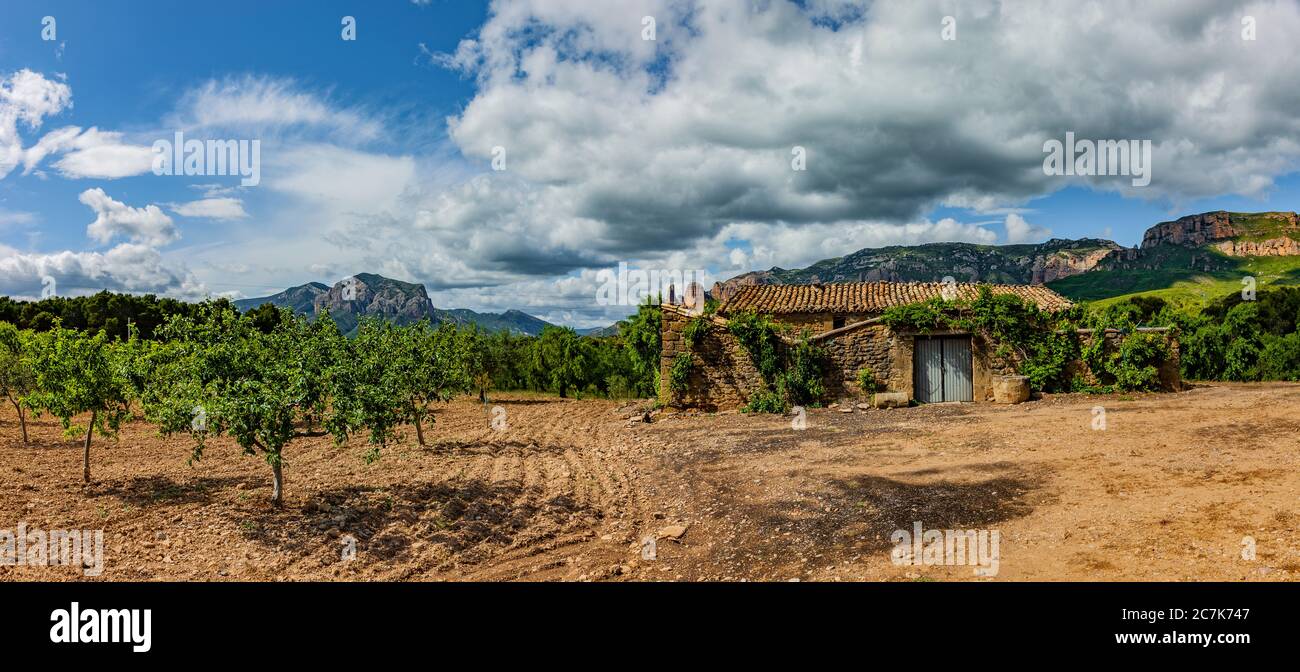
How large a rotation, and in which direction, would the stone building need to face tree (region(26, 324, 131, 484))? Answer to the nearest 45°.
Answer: approximately 45° to its right

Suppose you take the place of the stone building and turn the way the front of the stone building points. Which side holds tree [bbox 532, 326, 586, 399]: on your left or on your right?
on your right

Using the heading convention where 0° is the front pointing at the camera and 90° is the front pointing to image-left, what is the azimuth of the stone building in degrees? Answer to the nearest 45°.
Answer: approximately 0°
